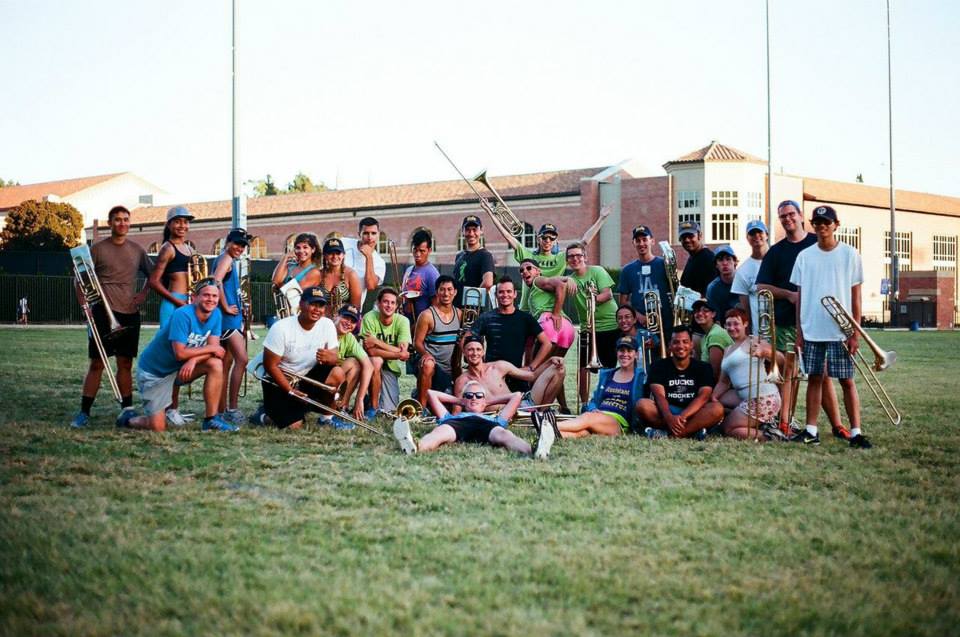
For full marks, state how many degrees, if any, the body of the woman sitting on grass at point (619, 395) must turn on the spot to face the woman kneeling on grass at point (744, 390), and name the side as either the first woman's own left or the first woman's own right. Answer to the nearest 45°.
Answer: approximately 135° to the first woman's own left

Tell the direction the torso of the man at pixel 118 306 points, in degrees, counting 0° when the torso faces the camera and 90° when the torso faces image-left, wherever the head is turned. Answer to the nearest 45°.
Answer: approximately 0°

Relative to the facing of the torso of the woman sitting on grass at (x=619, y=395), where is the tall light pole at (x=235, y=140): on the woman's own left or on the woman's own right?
on the woman's own right

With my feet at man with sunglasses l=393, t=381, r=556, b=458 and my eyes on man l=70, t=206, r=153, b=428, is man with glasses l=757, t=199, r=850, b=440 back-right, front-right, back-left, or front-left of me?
back-right

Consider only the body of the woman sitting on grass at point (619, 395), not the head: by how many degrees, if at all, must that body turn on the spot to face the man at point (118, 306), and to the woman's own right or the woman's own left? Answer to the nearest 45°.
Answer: approximately 45° to the woman's own right

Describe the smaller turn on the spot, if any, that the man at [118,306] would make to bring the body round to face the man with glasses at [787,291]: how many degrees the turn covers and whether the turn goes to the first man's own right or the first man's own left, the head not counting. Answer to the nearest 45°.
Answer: approximately 45° to the first man's own left

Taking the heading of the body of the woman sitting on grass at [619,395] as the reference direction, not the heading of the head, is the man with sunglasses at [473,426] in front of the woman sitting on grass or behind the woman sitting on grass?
in front

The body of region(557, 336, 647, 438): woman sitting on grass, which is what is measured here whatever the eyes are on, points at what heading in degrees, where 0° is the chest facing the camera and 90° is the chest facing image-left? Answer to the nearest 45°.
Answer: approximately 45°

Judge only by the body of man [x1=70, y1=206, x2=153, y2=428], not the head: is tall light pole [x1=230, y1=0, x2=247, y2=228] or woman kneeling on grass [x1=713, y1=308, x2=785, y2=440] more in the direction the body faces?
the woman kneeling on grass
